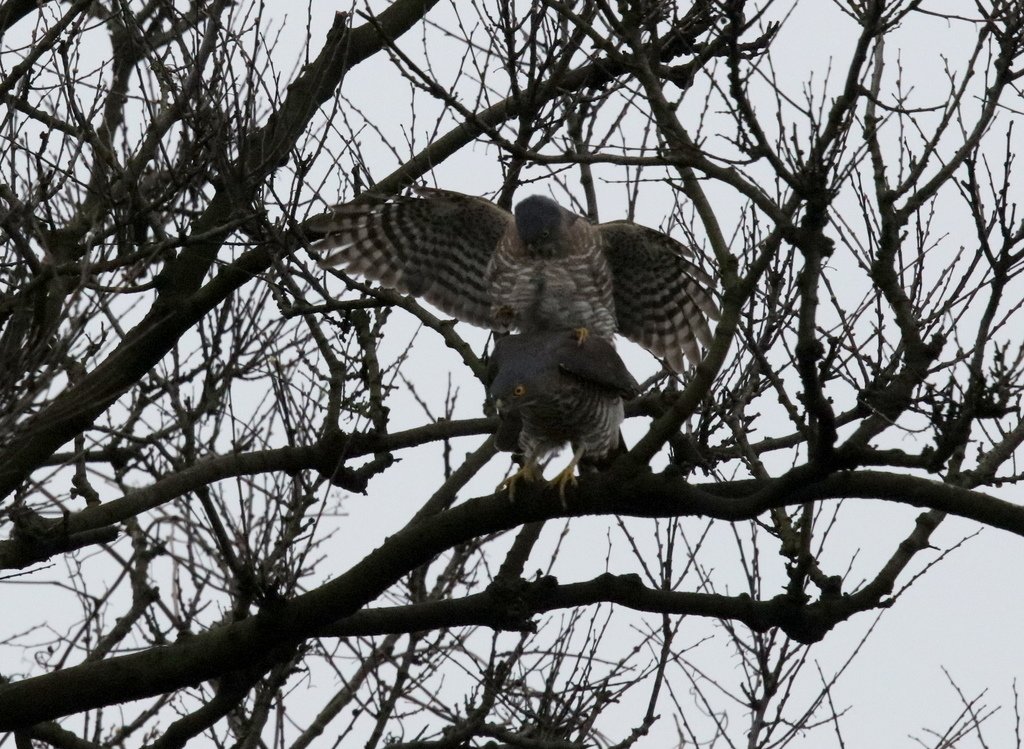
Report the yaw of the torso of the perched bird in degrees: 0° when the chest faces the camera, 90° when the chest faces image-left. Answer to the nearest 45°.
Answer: approximately 45°
